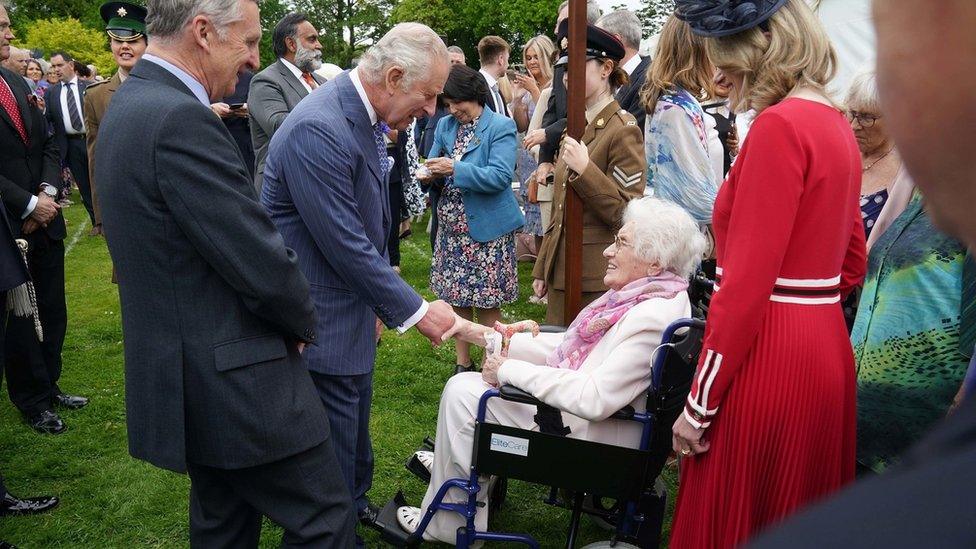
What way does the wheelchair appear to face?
to the viewer's left

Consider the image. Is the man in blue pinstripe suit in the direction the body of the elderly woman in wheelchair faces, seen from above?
yes

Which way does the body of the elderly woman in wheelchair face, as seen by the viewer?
to the viewer's left

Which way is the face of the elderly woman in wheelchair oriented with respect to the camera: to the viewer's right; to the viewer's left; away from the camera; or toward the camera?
to the viewer's left

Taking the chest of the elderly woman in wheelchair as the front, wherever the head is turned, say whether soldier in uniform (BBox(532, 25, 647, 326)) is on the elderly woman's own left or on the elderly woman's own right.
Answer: on the elderly woman's own right

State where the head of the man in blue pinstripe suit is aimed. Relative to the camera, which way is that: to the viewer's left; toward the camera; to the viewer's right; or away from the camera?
to the viewer's right

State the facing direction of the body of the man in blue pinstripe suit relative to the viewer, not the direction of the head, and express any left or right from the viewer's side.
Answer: facing to the right of the viewer

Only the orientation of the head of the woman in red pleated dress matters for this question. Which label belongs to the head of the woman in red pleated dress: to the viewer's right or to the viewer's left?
to the viewer's left

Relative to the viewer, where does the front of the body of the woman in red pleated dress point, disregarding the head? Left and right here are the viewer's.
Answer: facing away from the viewer and to the left of the viewer

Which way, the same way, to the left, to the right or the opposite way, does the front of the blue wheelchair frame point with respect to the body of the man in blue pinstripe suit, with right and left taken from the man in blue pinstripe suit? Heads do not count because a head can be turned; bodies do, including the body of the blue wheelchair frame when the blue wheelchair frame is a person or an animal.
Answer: the opposite way

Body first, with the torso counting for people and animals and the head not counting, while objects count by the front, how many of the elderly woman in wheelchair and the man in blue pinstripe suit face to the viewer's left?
1

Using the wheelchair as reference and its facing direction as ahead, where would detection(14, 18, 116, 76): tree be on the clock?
The tree is roughly at 2 o'clock from the wheelchair.
